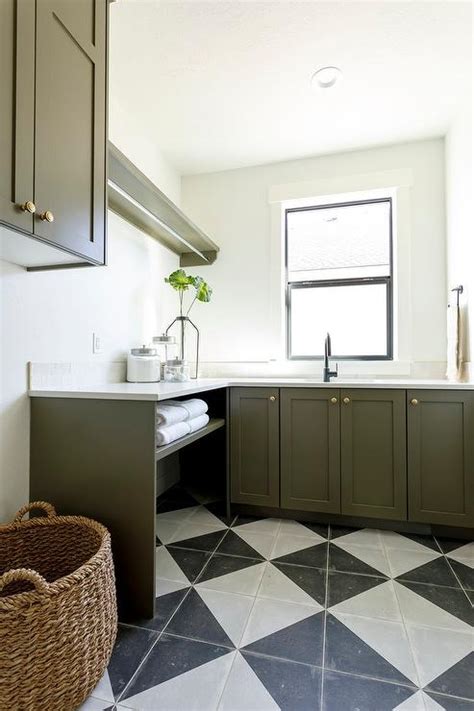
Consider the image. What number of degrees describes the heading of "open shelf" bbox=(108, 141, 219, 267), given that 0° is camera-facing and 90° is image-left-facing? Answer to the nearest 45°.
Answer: approximately 270°

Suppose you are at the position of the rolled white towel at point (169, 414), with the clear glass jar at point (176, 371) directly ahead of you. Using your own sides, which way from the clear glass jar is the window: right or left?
right

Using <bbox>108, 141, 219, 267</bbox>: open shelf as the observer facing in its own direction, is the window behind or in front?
in front
